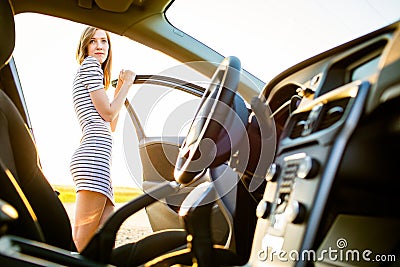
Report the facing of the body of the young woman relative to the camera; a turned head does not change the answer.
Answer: to the viewer's right
